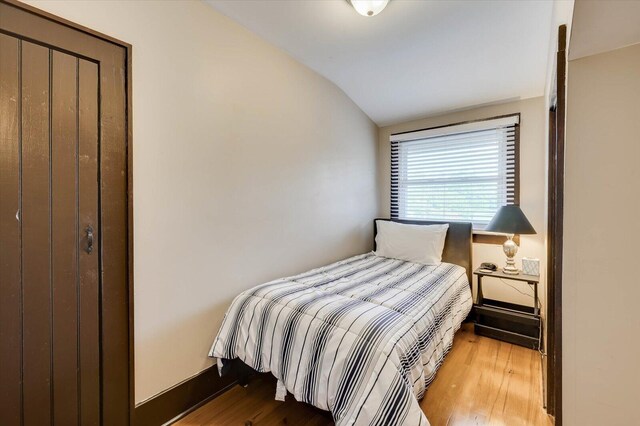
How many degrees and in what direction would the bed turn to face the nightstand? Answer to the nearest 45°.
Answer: approximately 180°

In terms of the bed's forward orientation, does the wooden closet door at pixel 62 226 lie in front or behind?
in front

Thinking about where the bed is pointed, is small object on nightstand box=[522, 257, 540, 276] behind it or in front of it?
behind

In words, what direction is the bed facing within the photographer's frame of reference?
facing the viewer and to the left of the viewer

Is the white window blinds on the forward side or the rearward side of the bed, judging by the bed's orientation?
on the rearward side
